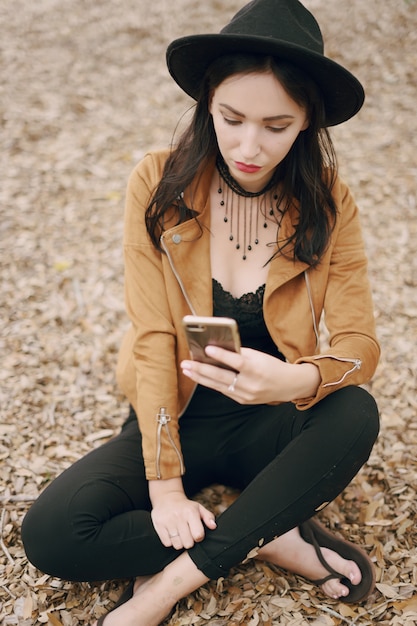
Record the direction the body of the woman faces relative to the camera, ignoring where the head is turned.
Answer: toward the camera
